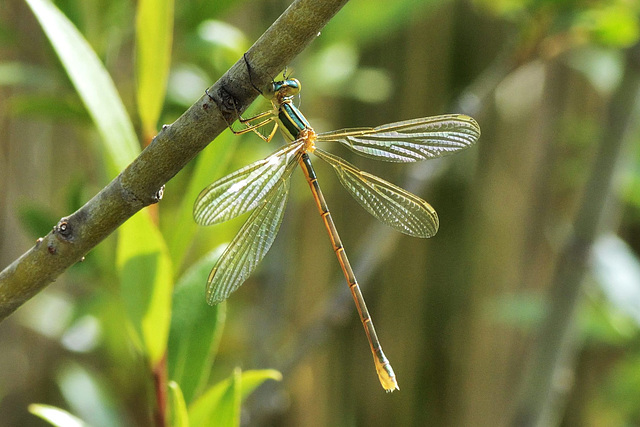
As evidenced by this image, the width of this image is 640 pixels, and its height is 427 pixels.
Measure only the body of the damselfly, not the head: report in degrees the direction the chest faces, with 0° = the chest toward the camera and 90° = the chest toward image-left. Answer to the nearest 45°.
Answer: approximately 135°
